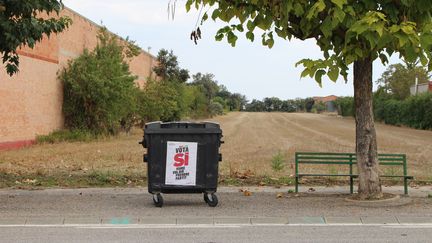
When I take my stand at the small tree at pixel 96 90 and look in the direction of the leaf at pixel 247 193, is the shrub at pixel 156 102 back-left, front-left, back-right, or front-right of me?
back-left

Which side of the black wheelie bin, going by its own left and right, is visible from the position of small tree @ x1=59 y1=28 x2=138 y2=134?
back

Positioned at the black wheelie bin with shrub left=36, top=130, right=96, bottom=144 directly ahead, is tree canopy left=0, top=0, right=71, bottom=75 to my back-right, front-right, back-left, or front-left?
front-left

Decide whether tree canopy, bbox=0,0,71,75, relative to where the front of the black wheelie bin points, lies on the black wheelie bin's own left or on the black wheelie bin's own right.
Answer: on the black wheelie bin's own right

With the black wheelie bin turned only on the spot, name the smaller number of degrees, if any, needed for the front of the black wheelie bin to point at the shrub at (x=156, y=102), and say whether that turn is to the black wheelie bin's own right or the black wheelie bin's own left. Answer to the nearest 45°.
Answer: approximately 180°

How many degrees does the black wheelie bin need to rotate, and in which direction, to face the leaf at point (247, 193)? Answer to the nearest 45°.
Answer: approximately 135° to its left

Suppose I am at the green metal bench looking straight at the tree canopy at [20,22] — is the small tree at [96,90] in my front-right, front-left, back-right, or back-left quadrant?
front-right

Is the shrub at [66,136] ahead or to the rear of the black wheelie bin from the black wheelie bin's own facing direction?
to the rear

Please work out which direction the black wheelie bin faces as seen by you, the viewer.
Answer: facing the viewer
